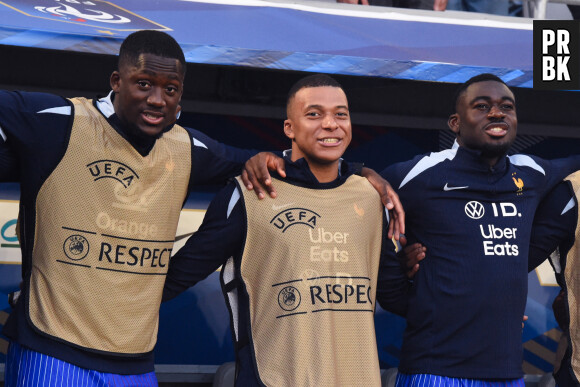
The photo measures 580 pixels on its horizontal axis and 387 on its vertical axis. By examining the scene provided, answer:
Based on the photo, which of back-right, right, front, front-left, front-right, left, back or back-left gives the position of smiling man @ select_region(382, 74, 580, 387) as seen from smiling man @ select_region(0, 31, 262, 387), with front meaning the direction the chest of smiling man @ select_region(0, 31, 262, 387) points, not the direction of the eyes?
front-left

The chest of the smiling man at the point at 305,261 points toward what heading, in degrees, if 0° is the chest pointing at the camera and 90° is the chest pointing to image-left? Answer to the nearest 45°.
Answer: approximately 315°

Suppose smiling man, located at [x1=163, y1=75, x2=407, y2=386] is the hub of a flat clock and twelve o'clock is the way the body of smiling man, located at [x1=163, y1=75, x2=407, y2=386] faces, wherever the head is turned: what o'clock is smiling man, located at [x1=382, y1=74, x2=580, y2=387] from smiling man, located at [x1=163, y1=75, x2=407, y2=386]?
smiling man, located at [x1=382, y1=74, x2=580, y2=387] is roughly at 10 o'clock from smiling man, located at [x1=163, y1=75, x2=407, y2=386].

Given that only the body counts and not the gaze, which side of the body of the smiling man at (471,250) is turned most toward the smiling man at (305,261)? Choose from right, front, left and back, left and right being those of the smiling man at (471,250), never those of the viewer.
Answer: right

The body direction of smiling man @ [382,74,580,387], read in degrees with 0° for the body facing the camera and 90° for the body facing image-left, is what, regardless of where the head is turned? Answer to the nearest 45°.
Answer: approximately 315°

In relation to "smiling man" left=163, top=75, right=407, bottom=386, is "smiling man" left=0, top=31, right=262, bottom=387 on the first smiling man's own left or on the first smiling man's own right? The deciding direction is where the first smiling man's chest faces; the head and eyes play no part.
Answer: on the first smiling man's own right

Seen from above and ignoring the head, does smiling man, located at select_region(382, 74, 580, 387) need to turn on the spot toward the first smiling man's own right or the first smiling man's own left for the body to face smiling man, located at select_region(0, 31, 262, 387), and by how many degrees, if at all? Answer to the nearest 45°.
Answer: approximately 90° to the first smiling man's own right
